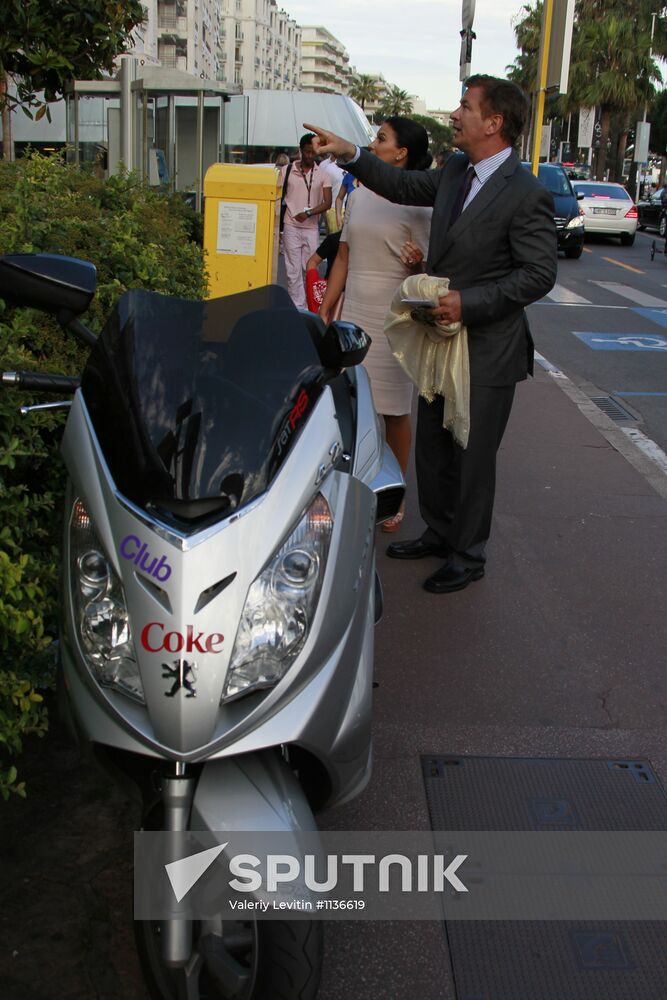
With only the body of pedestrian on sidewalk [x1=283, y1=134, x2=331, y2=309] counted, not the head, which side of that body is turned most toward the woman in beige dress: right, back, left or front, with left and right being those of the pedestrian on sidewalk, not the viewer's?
front

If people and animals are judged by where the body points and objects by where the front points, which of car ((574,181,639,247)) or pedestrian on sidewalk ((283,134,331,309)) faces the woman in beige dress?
the pedestrian on sidewalk

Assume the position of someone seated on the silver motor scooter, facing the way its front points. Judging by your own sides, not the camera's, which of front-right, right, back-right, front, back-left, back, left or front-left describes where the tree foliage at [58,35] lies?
back

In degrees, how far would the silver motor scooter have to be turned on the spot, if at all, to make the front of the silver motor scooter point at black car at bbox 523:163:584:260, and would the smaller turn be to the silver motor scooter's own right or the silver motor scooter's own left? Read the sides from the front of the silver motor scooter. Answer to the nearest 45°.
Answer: approximately 180°

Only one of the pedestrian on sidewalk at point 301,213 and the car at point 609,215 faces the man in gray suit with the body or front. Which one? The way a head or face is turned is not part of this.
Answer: the pedestrian on sidewalk

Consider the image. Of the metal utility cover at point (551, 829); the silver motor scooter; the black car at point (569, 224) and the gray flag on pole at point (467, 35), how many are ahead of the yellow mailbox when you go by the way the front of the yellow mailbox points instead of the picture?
2

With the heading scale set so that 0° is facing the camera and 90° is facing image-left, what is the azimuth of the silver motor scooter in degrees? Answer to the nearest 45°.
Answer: approximately 0°

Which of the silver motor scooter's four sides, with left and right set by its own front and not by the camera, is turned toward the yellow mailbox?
back

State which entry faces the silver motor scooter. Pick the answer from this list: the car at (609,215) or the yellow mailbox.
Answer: the yellow mailbox
